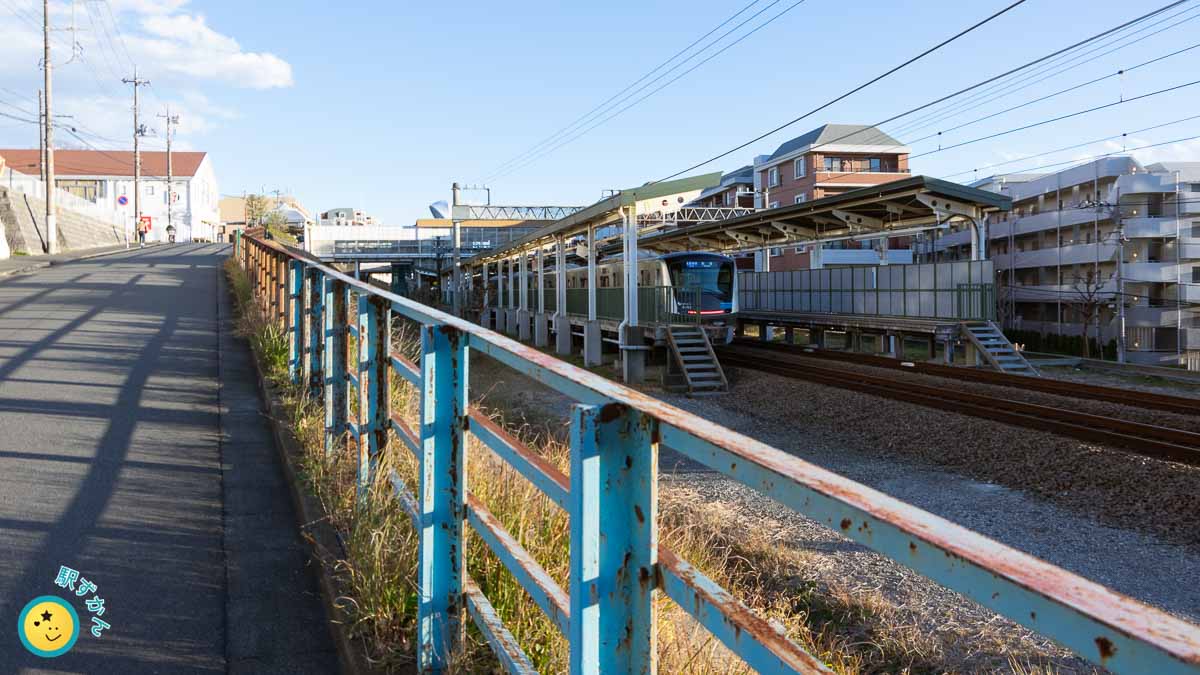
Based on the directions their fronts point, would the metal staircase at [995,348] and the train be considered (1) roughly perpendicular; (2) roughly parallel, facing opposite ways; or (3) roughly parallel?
roughly parallel

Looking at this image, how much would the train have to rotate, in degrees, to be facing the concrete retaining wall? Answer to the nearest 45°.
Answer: approximately 180°

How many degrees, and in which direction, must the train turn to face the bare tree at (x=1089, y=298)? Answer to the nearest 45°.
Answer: approximately 90° to its left

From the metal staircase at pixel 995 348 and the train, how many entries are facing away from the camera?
0

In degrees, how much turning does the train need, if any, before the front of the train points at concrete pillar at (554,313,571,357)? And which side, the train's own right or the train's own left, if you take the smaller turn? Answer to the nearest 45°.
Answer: approximately 180°

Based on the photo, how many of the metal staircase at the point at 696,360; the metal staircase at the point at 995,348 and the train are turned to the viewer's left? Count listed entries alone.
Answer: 0

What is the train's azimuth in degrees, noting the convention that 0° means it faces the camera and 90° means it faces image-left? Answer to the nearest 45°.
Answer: approximately 315°

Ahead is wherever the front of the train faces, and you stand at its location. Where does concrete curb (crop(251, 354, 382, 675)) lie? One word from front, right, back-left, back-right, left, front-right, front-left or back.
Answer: front-right

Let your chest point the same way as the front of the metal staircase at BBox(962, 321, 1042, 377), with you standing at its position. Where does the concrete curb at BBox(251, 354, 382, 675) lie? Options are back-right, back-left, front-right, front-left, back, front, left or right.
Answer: front-right

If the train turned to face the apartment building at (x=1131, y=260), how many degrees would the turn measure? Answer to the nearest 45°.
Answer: approximately 90° to its left

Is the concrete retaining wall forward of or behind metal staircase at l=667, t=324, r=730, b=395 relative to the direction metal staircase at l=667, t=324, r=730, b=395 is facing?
behind

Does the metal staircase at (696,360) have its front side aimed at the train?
no

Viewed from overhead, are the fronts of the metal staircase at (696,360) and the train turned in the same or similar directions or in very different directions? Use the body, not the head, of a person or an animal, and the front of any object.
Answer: same or similar directions

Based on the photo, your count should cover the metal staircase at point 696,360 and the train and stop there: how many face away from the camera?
0

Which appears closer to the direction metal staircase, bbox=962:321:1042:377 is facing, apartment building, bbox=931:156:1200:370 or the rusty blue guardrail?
the rusty blue guardrail

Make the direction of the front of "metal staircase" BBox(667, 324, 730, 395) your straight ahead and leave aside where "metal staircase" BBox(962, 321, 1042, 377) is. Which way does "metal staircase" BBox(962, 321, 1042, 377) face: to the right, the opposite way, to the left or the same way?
the same way

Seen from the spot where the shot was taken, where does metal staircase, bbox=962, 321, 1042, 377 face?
facing the viewer and to the right of the viewer
